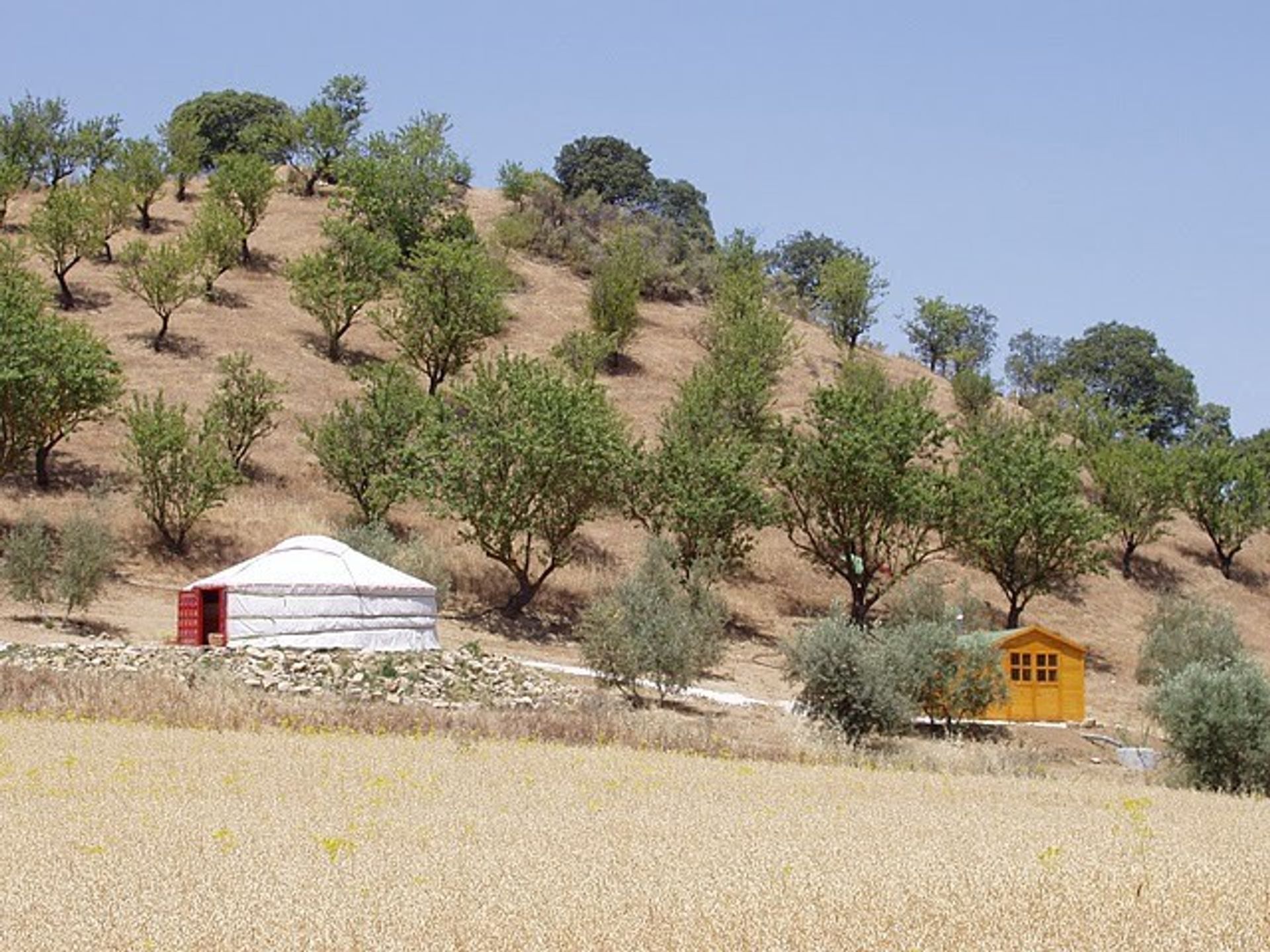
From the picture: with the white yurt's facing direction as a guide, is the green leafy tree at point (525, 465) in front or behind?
behind

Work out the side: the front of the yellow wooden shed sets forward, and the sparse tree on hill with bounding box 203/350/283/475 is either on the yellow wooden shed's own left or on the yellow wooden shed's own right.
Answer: on the yellow wooden shed's own right

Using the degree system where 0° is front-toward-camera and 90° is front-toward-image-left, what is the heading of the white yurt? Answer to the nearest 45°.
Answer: approximately 45°

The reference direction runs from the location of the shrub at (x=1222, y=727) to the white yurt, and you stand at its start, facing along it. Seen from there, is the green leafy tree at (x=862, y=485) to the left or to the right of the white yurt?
right

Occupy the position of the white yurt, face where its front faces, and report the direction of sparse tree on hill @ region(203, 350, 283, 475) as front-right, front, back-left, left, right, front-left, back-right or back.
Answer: back-right

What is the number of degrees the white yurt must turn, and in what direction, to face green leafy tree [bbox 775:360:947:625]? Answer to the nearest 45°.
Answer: approximately 180°

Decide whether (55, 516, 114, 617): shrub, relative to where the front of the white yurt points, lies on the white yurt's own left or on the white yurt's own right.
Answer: on the white yurt's own right

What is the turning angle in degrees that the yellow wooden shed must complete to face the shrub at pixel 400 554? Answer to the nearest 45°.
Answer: approximately 90° to its right

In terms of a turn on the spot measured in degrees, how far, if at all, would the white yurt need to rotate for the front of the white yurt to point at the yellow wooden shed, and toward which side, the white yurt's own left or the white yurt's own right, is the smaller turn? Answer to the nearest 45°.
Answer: approximately 135° to the white yurt's own left
